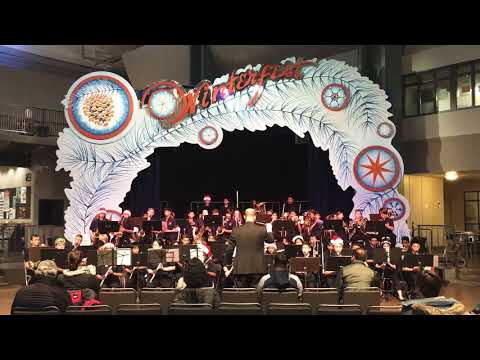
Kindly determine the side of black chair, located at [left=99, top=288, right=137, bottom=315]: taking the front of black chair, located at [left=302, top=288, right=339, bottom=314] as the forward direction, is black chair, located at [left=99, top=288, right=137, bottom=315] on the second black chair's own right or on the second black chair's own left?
on the second black chair's own left

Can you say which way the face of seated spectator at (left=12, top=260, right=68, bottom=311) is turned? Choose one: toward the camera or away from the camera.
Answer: away from the camera

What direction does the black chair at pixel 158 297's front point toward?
away from the camera

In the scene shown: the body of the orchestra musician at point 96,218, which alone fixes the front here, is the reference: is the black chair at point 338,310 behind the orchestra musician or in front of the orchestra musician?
in front

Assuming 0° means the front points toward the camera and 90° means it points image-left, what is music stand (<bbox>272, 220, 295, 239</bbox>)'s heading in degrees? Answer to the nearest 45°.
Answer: approximately 180°

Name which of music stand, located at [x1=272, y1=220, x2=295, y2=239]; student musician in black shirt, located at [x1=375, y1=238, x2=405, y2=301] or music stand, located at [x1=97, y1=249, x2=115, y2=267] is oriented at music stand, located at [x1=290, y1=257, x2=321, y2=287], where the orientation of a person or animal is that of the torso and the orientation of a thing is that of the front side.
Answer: the student musician in black shirt

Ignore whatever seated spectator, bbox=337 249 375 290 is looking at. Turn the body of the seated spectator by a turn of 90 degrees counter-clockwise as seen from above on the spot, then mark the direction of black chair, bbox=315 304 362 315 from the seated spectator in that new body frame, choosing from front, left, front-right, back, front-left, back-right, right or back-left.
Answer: left

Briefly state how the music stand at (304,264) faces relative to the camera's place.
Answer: facing away from the viewer

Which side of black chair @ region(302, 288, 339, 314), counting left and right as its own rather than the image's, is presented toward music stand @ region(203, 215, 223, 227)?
front

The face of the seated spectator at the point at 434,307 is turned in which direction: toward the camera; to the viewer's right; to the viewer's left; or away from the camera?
away from the camera

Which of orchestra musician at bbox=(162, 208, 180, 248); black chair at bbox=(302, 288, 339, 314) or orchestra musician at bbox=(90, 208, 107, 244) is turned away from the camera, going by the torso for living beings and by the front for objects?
the black chair

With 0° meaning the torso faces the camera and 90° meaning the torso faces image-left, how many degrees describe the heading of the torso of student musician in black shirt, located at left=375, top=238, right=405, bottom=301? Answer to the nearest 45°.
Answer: approximately 45°

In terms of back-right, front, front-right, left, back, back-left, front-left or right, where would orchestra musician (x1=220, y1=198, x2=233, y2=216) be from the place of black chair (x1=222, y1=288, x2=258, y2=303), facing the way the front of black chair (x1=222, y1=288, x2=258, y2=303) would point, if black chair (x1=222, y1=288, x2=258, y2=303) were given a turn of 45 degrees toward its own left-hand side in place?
front-right

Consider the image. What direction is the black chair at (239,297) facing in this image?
away from the camera

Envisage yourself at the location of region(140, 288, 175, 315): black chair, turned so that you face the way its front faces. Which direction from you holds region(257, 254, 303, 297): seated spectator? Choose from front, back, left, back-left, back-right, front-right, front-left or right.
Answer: right

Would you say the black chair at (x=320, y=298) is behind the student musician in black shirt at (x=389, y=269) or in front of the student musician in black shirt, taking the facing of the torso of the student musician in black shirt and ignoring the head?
in front

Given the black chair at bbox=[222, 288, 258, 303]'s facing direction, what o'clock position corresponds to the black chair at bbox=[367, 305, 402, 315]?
the black chair at bbox=[367, 305, 402, 315] is roughly at 4 o'clock from the black chair at bbox=[222, 288, 258, 303].

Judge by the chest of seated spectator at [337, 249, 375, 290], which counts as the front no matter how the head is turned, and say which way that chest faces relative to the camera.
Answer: away from the camera

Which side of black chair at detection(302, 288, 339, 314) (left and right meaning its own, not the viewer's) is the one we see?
back
